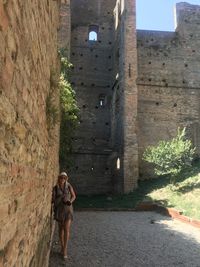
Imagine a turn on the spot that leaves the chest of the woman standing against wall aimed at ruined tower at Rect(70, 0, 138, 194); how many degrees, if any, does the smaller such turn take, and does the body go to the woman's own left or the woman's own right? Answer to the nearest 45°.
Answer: approximately 180°

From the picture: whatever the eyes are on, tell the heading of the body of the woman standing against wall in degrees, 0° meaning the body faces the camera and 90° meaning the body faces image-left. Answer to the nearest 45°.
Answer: approximately 0°

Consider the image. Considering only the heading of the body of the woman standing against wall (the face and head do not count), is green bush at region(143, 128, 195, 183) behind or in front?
behind
